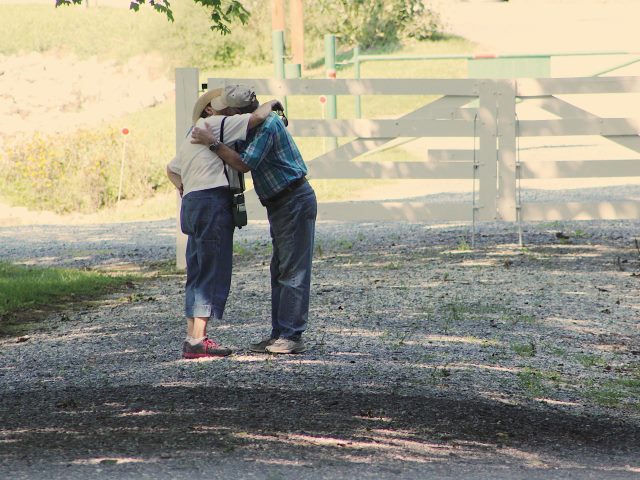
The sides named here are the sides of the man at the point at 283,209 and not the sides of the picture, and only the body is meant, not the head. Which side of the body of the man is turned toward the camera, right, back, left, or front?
left

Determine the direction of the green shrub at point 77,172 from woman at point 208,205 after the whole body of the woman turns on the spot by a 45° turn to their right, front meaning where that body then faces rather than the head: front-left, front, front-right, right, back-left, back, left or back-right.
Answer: back-left

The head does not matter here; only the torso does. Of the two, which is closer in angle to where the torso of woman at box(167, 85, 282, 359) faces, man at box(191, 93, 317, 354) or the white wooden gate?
the man

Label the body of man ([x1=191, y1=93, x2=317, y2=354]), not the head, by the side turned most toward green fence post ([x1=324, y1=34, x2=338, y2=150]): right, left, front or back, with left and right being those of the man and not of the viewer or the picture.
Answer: right

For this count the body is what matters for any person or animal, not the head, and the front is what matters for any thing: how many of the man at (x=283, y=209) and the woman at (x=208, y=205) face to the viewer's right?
1

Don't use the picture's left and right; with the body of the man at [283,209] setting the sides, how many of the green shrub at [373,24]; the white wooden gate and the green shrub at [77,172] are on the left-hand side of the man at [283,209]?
0

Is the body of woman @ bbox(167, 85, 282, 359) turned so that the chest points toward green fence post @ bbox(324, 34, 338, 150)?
no

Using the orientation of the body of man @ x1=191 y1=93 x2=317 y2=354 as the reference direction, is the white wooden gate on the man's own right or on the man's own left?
on the man's own right

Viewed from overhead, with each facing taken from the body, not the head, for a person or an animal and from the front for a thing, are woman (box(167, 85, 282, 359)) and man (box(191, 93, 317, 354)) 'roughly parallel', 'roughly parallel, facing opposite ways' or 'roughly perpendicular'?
roughly parallel, facing opposite ways

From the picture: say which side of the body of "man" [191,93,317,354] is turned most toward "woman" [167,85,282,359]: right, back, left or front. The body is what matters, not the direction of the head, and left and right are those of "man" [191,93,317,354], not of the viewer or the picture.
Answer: front

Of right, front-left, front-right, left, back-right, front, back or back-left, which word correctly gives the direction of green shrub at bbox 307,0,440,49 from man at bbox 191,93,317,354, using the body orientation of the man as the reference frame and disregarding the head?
right

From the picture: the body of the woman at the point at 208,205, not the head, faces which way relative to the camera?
to the viewer's right

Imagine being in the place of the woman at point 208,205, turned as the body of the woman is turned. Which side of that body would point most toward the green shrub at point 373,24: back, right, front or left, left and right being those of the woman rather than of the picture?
left

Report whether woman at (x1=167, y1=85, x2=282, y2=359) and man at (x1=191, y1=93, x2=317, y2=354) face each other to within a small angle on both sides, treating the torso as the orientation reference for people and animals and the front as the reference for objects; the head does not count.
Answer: yes

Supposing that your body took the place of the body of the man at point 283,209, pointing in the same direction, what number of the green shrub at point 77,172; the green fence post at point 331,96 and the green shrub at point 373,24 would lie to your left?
0
